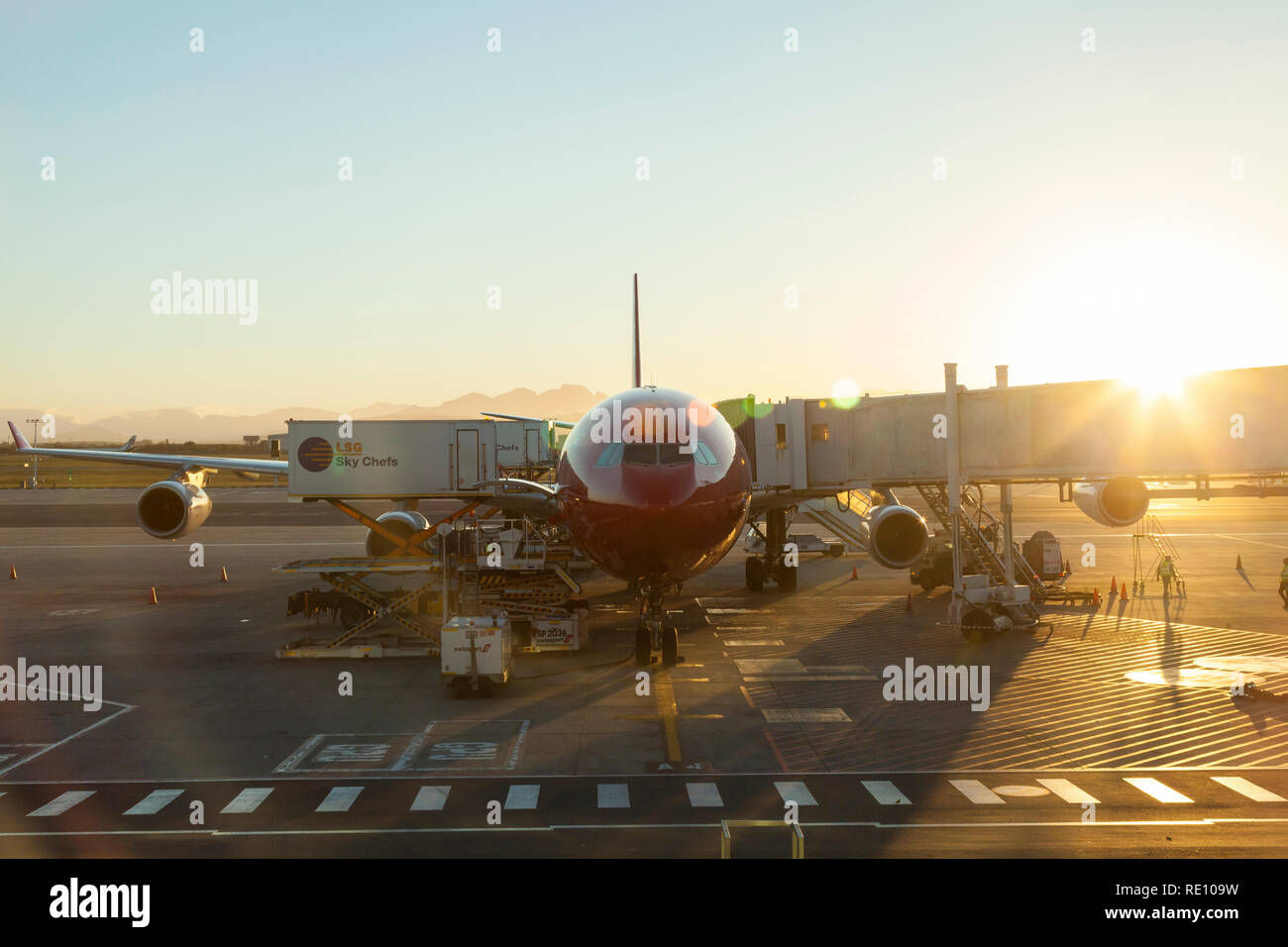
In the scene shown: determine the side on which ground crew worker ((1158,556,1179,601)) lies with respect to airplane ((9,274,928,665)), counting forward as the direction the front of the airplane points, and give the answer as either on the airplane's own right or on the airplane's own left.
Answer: on the airplane's own left

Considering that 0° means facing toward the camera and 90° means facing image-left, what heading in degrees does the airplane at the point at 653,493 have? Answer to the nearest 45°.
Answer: approximately 0°

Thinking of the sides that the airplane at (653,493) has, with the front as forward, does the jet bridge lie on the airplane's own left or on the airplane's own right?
on the airplane's own left
